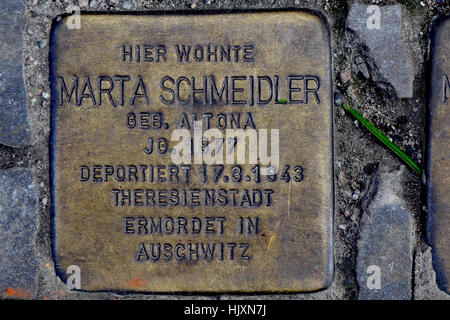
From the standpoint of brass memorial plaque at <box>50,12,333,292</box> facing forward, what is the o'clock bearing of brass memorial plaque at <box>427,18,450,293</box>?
brass memorial plaque at <box>427,18,450,293</box> is roughly at 9 o'clock from brass memorial plaque at <box>50,12,333,292</box>.

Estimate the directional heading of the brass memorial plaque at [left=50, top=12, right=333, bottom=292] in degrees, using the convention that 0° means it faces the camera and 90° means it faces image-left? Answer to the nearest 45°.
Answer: approximately 0°

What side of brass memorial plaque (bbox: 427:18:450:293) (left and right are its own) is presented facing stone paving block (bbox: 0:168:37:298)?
right

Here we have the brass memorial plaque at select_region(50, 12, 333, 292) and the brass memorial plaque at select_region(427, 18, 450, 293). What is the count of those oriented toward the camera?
2
